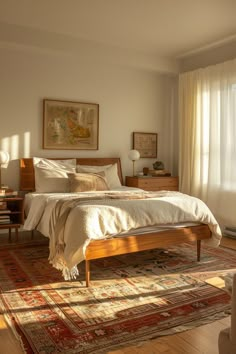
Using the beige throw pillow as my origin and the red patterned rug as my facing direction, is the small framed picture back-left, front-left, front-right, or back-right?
back-left

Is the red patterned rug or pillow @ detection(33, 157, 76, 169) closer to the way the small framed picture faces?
the red patterned rug

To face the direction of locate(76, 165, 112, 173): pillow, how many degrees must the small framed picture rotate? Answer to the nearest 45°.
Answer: approximately 45° to its right

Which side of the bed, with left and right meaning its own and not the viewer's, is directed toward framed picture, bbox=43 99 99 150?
back

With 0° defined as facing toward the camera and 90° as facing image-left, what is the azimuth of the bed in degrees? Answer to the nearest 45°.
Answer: approximately 315°

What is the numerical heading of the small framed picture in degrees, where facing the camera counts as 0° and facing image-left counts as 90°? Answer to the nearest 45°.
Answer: approximately 0°

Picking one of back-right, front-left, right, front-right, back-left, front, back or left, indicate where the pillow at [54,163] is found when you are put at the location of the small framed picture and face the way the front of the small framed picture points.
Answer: front-right

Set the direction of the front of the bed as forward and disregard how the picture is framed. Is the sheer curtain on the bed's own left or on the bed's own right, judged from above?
on the bed's own left

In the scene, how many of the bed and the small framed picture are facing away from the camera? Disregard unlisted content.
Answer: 0

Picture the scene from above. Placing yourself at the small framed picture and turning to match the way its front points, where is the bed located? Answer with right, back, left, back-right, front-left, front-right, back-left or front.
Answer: front

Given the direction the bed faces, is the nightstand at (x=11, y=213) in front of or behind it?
behind
